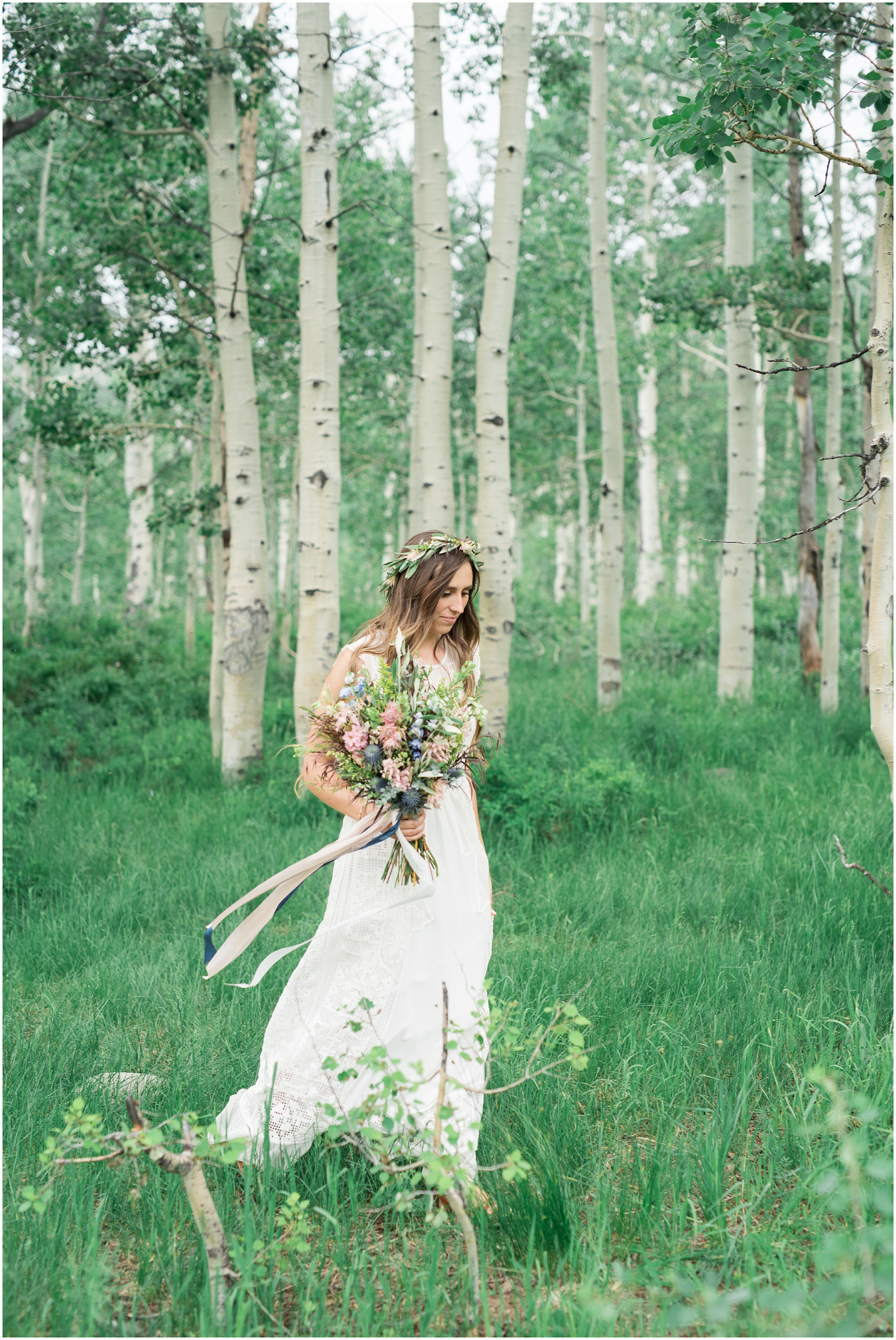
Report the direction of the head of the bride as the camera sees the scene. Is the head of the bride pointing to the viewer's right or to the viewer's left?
to the viewer's right

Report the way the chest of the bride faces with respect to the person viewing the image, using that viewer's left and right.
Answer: facing the viewer and to the right of the viewer

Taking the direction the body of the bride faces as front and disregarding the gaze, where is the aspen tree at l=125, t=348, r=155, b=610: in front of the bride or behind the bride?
behind

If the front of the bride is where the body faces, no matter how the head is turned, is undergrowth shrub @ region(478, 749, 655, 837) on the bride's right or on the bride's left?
on the bride's left

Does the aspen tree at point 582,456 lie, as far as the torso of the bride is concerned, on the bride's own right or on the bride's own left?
on the bride's own left

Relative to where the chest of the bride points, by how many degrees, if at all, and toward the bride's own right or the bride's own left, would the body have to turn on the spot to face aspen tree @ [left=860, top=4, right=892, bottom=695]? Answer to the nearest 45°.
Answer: approximately 90° to the bride's own left
